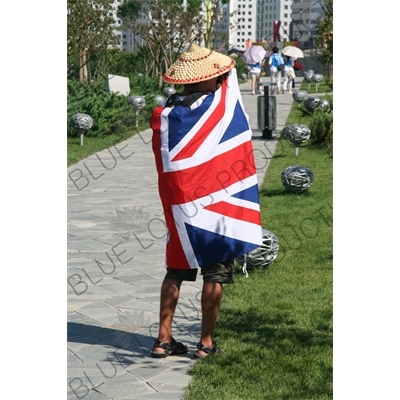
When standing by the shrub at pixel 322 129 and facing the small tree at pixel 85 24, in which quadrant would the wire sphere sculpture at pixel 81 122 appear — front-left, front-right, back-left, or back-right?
front-left

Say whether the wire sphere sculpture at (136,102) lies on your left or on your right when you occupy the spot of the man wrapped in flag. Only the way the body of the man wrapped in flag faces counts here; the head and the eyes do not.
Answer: on your left

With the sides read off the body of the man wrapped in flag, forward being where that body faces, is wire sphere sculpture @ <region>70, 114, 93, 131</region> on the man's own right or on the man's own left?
on the man's own left

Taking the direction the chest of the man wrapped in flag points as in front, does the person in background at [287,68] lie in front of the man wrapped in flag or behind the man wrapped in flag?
in front

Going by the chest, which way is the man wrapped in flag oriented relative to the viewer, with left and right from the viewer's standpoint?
facing away from the viewer and to the right of the viewer

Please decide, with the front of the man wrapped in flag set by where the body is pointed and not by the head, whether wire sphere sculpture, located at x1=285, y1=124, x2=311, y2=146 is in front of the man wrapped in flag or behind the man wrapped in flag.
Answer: in front

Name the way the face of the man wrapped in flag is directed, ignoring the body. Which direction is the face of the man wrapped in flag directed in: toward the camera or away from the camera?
away from the camera

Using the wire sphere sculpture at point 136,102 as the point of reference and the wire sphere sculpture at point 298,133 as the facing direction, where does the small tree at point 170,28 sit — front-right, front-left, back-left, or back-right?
back-left
